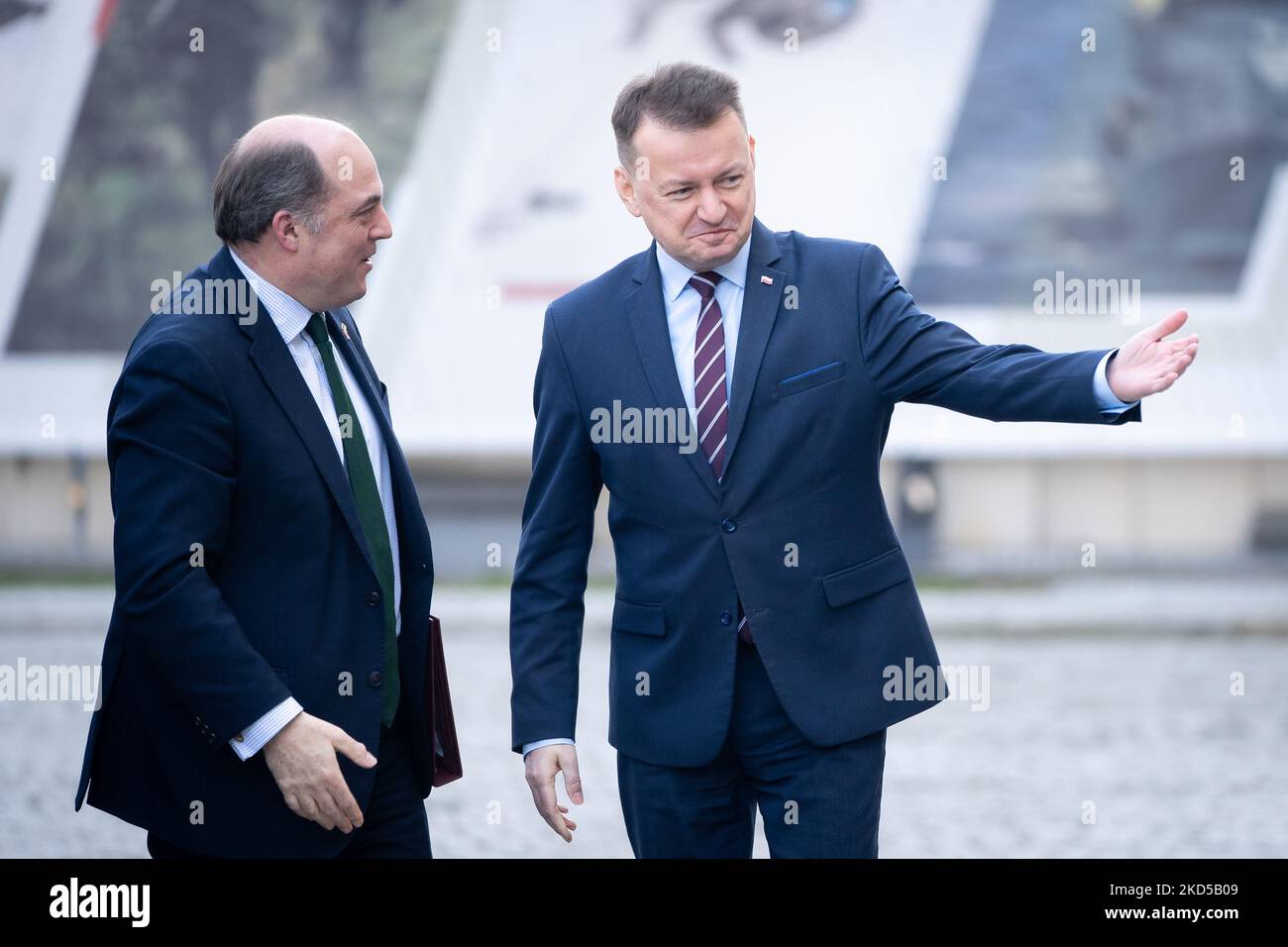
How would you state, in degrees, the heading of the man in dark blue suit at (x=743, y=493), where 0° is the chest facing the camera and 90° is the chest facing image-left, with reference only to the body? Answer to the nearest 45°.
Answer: approximately 0°

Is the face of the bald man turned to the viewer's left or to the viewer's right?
to the viewer's right

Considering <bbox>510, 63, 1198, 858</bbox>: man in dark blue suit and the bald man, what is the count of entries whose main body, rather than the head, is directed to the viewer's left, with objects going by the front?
0

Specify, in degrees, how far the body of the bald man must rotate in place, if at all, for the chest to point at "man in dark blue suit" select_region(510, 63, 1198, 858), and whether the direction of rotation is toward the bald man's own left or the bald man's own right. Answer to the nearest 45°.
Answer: approximately 45° to the bald man's own left

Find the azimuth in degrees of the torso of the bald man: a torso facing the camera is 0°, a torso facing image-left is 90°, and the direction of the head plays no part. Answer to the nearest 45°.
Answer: approximately 315°

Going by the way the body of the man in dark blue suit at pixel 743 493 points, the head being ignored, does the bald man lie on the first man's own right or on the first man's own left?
on the first man's own right
